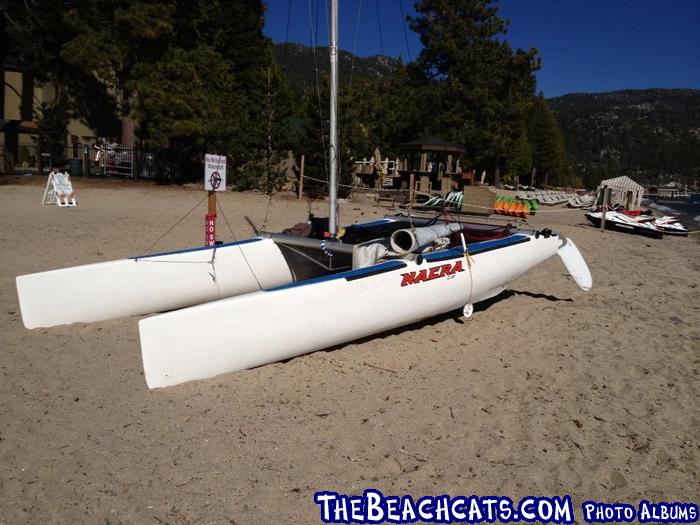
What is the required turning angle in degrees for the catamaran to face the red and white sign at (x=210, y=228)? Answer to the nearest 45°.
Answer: approximately 90° to its right

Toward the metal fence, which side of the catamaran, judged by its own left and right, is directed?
right

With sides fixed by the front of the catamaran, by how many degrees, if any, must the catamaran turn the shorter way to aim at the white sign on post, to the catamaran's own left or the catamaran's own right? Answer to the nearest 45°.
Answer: approximately 90° to the catamaran's own right

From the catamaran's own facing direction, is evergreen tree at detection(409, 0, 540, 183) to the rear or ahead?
to the rear
